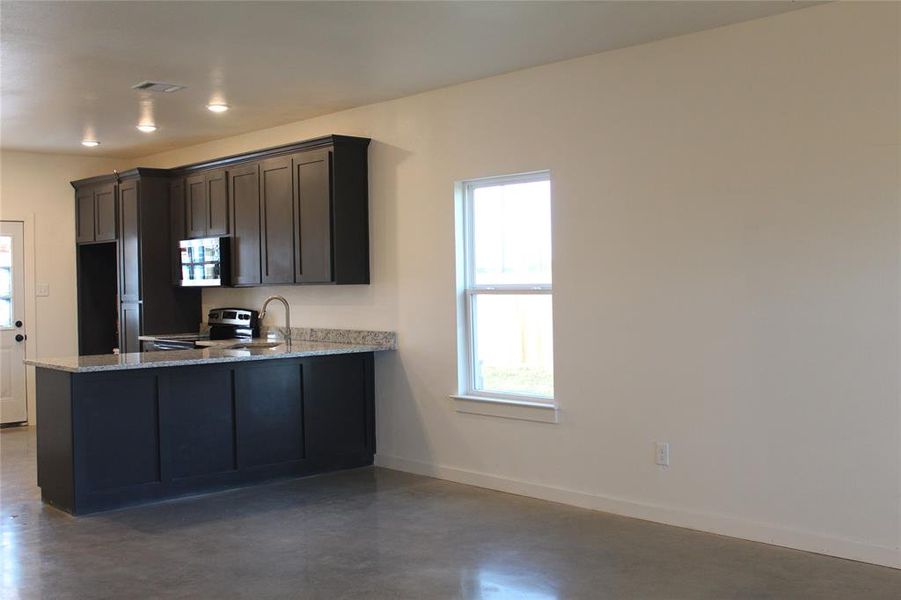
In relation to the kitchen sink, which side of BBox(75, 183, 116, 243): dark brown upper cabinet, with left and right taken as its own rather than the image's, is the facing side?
left

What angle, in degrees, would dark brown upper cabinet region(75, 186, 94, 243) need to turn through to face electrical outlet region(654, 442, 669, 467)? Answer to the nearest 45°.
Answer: approximately 90° to its left

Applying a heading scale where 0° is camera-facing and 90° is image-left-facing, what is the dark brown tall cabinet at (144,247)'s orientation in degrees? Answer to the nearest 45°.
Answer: approximately 45°

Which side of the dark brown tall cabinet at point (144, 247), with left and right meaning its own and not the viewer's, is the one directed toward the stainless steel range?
left

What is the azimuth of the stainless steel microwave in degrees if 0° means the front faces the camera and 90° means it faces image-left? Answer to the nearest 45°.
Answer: approximately 45°

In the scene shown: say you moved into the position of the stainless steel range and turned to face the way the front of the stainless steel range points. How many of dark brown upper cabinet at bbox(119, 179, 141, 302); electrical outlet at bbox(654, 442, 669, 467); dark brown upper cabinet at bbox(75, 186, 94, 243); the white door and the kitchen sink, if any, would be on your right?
3

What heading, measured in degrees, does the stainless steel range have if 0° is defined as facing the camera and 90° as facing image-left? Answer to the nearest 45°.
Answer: approximately 45°

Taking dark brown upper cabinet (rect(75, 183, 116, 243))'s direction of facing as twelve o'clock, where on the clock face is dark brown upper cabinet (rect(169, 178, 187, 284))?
dark brown upper cabinet (rect(169, 178, 187, 284)) is roughly at 9 o'clock from dark brown upper cabinet (rect(75, 183, 116, 243)).

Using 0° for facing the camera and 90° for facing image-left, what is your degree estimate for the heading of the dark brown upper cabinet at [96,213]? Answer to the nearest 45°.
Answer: approximately 45°
